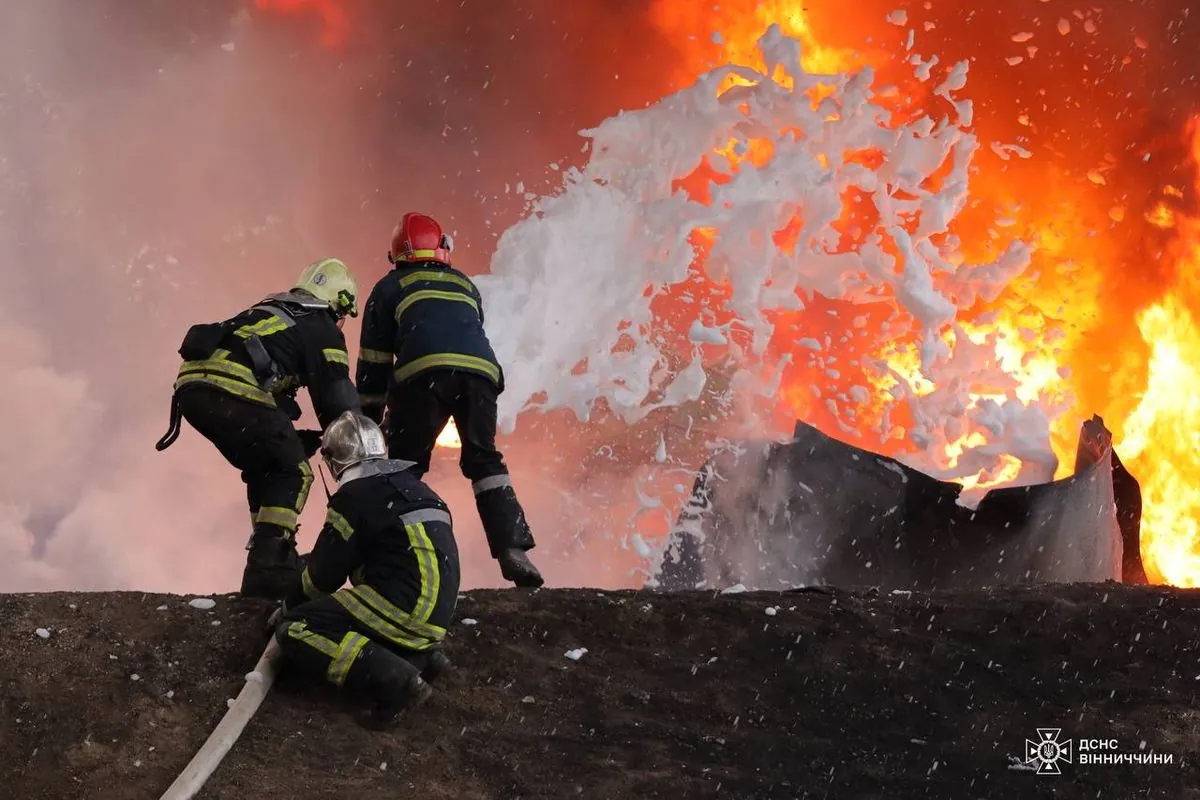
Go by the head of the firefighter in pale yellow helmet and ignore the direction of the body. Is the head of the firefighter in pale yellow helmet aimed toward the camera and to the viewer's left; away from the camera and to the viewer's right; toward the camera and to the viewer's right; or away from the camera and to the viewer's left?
away from the camera and to the viewer's right

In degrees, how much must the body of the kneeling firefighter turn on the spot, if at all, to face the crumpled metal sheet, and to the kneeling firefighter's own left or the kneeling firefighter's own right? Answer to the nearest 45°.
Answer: approximately 90° to the kneeling firefighter's own right

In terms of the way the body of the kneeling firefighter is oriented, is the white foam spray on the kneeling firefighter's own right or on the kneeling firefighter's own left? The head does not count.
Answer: on the kneeling firefighter's own right

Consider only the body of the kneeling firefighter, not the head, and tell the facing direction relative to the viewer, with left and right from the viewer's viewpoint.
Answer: facing away from the viewer and to the left of the viewer
